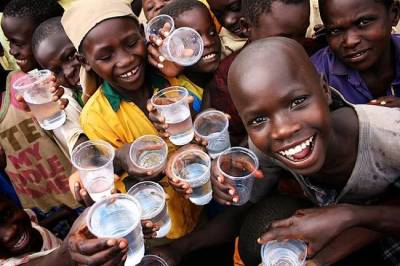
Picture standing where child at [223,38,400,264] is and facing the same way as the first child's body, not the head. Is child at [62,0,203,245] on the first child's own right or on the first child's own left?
on the first child's own right

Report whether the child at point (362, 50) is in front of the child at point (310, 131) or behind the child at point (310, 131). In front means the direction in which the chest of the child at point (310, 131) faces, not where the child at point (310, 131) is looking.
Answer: behind

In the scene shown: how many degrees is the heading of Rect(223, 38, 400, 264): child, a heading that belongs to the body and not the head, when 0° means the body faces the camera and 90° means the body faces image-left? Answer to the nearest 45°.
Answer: approximately 45°

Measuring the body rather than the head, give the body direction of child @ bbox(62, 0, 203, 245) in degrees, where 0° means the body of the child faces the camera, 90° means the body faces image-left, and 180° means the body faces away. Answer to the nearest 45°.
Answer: approximately 315°
